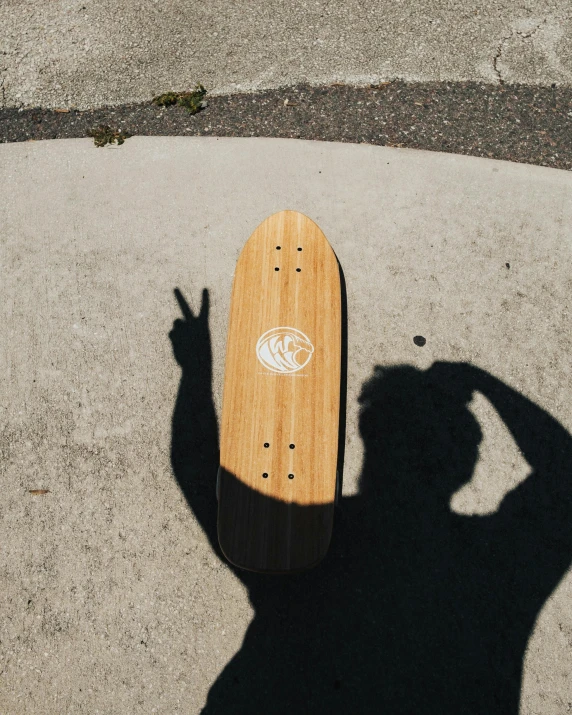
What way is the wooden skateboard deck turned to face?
away from the camera
